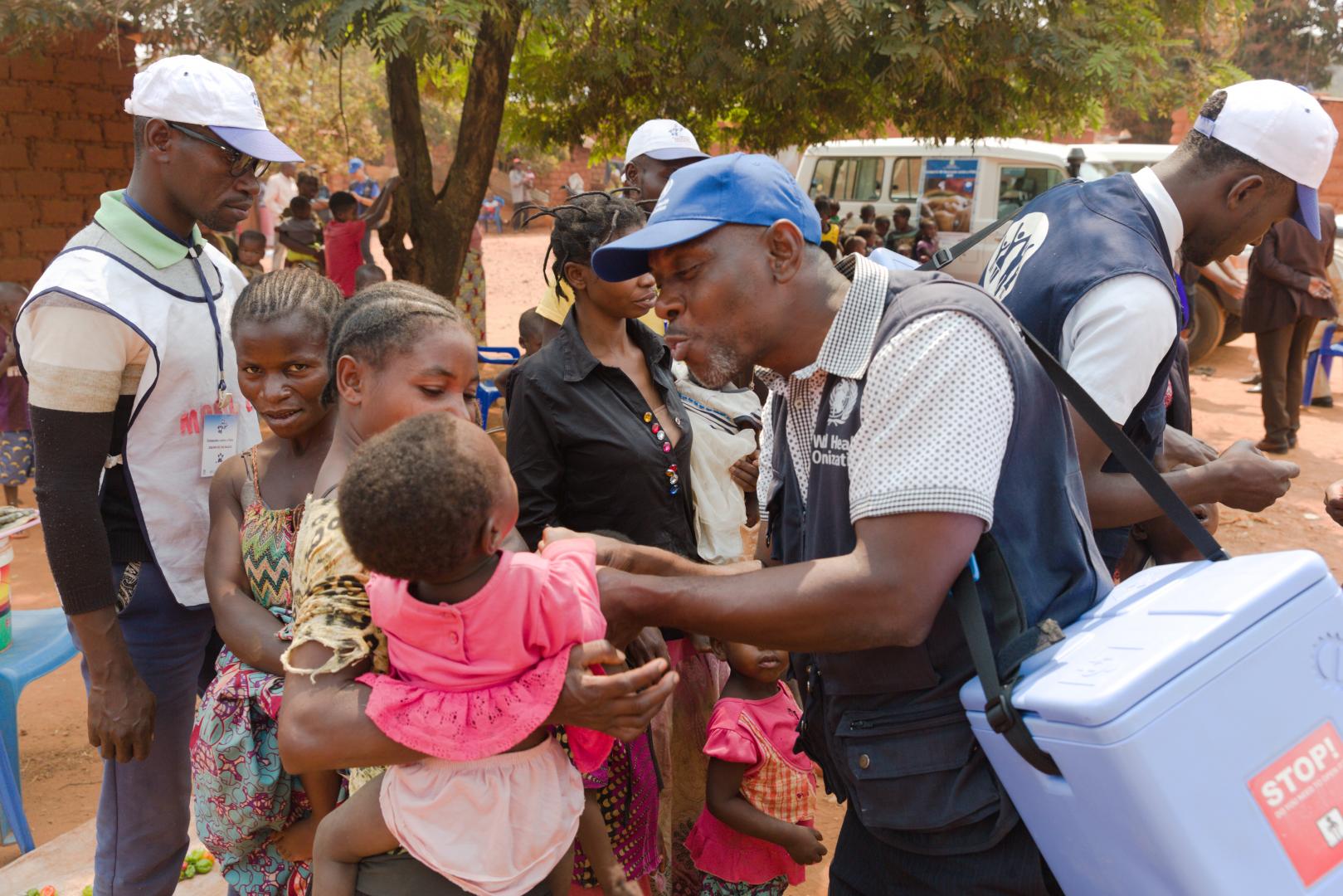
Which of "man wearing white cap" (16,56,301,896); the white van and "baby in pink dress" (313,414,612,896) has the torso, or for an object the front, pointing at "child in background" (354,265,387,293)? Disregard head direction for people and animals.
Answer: the baby in pink dress

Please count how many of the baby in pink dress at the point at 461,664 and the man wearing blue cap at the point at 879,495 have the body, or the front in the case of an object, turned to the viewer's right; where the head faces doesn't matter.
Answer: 0

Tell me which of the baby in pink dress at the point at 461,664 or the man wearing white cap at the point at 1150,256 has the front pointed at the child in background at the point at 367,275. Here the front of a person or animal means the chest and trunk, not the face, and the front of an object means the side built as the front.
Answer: the baby in pink dress

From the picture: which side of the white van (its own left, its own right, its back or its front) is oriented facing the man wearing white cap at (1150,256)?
right

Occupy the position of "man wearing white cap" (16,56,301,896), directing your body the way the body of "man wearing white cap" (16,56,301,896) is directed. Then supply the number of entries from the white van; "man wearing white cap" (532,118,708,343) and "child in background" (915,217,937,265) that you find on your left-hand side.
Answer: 3

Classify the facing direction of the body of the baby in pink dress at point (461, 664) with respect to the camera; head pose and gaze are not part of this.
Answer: away from the camera

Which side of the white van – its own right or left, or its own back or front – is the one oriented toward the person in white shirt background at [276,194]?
back

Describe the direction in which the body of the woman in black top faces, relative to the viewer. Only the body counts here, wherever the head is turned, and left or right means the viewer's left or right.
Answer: facing the viewer and to the right of the viewer

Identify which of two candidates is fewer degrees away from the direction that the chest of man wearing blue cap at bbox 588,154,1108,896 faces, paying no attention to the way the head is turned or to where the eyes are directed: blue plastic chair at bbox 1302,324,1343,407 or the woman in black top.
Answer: the woman in black top

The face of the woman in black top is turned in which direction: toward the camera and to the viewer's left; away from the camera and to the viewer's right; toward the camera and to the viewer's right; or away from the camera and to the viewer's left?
toward the camera and to the viewer's right

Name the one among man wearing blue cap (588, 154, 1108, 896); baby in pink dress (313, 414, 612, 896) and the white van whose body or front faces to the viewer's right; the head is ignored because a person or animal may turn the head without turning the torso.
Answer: the white van

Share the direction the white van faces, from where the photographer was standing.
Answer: facing to the right of the viewer
